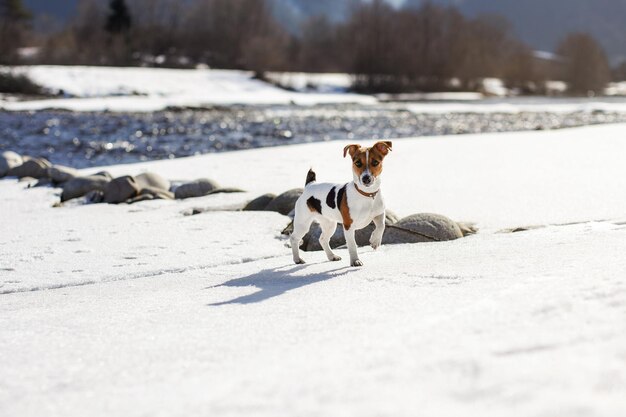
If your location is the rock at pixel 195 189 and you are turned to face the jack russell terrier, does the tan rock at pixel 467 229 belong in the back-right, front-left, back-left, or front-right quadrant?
front-left

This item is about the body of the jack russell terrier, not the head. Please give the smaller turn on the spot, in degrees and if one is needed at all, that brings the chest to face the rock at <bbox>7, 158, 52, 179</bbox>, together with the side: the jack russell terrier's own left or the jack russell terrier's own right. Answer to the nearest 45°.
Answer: approximately 180°

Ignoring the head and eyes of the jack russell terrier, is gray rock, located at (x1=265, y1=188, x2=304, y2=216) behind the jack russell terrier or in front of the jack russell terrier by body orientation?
behind

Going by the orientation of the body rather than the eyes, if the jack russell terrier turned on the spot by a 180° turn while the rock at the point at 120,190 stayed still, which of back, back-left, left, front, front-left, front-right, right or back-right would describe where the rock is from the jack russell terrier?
front

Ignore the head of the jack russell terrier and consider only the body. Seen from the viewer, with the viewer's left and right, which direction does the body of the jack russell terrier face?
facing the viewer and to the right of the viewer

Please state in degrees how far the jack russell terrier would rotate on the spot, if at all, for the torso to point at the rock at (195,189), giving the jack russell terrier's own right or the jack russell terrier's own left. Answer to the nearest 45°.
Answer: approximately 180°

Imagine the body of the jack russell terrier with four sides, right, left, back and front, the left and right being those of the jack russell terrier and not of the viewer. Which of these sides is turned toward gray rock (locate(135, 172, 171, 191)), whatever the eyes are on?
back

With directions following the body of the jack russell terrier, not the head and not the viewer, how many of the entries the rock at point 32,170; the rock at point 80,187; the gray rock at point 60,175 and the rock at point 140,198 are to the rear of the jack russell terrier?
4

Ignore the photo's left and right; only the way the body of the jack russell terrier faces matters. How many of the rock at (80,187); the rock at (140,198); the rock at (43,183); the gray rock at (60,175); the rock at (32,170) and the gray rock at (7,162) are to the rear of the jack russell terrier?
6

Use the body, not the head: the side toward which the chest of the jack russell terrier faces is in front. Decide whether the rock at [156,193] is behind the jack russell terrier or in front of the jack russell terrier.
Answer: behind

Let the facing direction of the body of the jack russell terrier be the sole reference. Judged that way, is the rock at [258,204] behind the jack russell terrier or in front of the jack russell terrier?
behind

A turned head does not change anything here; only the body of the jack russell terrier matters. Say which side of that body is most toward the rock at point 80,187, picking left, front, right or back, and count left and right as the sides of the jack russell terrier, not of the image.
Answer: back

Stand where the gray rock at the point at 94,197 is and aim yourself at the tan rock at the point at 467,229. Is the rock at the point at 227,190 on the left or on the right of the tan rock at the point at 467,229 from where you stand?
left

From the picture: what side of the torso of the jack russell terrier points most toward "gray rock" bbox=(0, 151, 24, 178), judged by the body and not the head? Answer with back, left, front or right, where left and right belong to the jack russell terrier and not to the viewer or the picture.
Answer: back

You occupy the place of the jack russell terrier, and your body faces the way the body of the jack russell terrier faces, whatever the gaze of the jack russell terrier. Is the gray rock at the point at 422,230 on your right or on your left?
on your left

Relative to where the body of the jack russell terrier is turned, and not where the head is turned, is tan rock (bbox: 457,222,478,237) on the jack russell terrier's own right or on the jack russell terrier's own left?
on the jack russell terrier's own left
